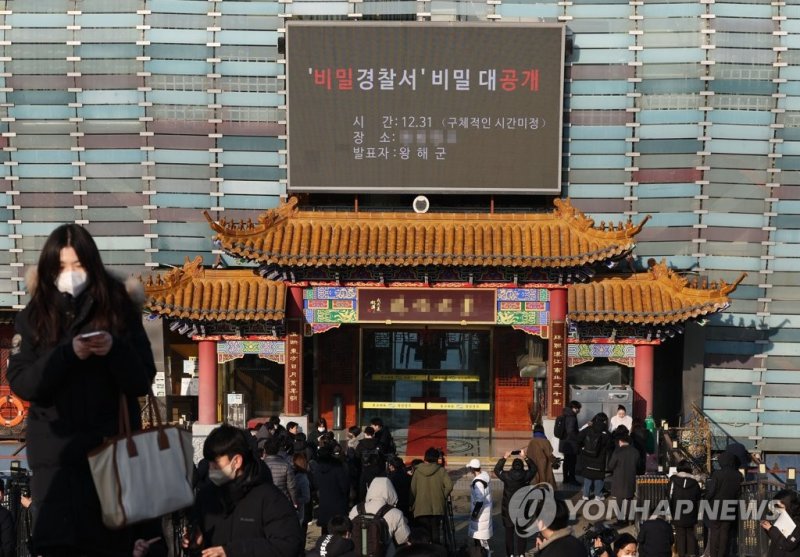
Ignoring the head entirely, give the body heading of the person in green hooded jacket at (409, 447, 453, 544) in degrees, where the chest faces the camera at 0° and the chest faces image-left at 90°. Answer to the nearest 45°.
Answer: approximately 180°

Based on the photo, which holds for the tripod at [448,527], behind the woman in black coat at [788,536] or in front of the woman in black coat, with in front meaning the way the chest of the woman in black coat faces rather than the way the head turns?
in front

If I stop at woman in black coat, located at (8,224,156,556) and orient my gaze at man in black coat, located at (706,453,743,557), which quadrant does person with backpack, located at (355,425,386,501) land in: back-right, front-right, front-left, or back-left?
front-left

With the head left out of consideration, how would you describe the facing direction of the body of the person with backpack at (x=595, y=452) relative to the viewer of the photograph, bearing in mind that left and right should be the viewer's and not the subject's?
facing away from the viewer and to the right of the viewer

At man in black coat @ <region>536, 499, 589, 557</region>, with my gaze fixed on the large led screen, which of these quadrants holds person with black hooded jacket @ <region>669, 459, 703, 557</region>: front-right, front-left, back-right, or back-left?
front-right

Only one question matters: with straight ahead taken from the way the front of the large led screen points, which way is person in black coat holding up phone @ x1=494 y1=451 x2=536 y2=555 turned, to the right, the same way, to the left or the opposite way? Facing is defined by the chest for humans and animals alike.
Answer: the opposite way

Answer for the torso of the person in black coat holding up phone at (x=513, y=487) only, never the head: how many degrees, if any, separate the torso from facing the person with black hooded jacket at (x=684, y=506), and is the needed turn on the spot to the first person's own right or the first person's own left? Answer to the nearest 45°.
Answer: approximately 90° to the first person's own right

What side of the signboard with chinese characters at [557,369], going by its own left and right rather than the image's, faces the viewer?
front

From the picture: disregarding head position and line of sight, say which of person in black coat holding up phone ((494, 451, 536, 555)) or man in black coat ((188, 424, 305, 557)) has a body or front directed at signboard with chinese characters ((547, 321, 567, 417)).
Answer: the person in black coat holding up phone

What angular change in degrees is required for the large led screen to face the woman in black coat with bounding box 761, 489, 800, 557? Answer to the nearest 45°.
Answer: approximately 45° to its left

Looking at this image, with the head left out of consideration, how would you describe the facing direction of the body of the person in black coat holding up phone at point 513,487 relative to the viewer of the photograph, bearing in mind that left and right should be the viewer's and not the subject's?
facing away from the viewer

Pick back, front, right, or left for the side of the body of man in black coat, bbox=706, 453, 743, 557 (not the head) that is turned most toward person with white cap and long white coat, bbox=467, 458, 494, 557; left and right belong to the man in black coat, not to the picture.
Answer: left

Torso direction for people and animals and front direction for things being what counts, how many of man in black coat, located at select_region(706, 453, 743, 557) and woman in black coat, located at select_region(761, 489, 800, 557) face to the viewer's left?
1

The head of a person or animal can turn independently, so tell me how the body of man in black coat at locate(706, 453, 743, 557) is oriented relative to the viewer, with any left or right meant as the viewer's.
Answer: facing away from the viewer

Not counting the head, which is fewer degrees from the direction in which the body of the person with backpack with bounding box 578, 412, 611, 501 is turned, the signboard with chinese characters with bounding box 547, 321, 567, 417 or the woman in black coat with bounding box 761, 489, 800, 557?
the signboard with chinese characters

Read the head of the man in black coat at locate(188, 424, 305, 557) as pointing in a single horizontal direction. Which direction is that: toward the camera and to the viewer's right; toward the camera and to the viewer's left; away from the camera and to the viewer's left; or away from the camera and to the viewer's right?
toward the camera and to the viewer's left

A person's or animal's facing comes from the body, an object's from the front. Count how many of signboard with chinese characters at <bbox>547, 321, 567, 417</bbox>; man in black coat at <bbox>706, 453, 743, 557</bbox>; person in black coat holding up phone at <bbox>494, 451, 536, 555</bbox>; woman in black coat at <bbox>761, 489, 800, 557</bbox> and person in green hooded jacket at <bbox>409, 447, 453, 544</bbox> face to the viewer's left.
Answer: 1

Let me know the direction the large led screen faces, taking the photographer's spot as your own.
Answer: facing the viewer

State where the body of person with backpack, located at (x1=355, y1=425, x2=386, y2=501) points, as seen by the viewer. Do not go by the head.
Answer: away from the camera

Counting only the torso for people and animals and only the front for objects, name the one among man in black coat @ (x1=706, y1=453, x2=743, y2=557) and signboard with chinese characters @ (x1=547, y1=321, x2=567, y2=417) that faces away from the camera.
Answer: the man in black coat
